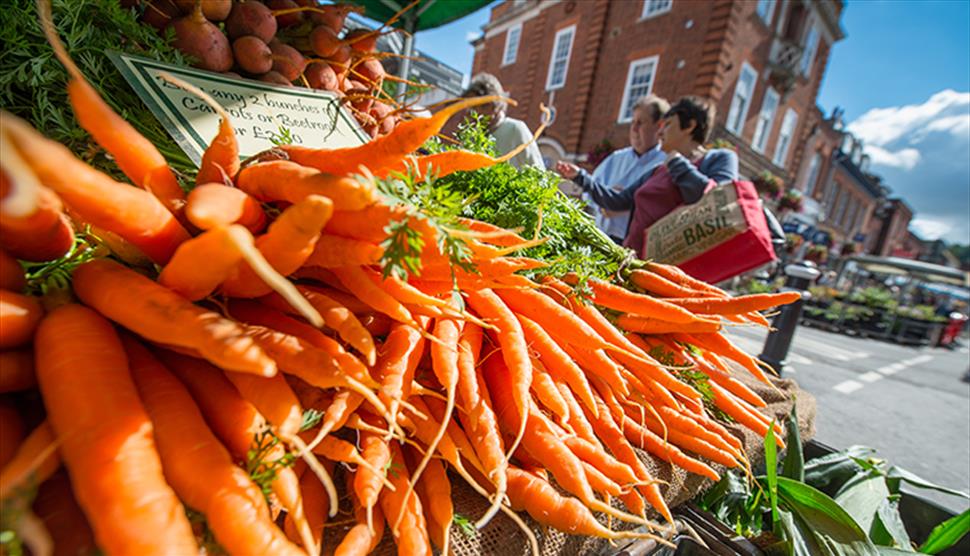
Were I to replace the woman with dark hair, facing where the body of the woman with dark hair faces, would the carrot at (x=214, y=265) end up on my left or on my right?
on my left

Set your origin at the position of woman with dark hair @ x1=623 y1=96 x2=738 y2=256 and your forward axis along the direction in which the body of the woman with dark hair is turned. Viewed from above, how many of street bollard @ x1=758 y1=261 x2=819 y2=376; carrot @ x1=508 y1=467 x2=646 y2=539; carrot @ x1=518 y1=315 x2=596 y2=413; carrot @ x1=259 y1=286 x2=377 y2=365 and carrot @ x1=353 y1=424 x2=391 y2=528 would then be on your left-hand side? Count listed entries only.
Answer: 4

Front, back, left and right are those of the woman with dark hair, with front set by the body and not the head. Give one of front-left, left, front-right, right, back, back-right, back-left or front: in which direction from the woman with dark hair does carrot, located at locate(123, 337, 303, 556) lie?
left

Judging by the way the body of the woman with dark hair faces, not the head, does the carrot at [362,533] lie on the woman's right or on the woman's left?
on the woman's left

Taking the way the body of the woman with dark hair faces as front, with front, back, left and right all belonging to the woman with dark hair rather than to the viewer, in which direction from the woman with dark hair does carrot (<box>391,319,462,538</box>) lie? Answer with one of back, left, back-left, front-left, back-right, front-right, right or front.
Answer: left

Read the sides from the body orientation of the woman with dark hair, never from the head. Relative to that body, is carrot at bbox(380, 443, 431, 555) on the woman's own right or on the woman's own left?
on the woman's own left

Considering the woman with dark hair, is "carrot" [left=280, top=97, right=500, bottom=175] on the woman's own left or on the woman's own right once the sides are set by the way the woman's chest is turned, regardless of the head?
on the woman's own left

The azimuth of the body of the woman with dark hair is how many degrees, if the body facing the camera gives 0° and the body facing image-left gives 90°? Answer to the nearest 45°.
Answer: approximately 90°

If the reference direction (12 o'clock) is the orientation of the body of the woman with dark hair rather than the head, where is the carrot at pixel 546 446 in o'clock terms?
The carrot is roughly at 9 o'clock from the woman with dark hair.

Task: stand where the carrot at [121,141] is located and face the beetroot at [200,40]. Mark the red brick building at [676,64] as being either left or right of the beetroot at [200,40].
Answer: right

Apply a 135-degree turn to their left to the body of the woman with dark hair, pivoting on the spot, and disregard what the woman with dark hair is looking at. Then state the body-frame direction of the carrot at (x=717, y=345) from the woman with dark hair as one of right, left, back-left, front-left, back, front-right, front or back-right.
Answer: front-right

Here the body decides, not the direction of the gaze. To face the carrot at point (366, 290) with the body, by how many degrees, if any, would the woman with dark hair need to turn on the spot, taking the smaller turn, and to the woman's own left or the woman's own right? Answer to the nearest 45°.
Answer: approximately 90° to the woman's own left

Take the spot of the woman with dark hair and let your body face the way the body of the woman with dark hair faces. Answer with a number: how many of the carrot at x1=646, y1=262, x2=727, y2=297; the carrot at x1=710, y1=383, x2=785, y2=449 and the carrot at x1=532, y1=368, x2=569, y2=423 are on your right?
0
